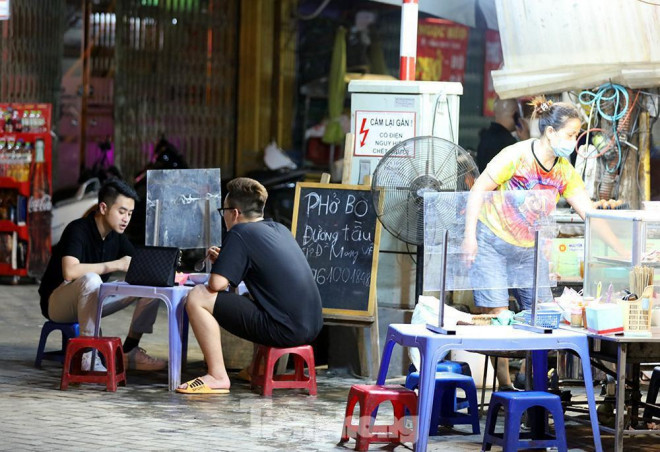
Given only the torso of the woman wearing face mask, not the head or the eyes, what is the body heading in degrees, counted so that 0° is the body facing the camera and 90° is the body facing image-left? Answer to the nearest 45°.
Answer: approximately 315°

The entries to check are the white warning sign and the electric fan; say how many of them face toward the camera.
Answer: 2

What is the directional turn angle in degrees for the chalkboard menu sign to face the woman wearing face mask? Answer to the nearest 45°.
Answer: approximately 45° to its left

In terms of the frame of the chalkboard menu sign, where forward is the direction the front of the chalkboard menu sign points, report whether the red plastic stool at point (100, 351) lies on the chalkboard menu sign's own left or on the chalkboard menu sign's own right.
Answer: on the chalkboard menu sign's own right

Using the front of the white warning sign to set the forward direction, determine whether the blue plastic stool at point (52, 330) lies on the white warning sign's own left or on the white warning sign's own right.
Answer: on the white warning sign's own right

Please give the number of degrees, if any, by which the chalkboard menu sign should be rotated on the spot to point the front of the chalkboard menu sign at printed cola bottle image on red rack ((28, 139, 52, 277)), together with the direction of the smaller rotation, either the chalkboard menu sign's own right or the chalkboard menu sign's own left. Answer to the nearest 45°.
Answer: approximately 135° to the chalkboard menu sign's own right

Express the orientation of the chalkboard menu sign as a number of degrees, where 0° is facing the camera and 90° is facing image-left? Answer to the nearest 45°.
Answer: approximately 0°

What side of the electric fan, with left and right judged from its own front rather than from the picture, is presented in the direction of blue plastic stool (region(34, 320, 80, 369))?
right
